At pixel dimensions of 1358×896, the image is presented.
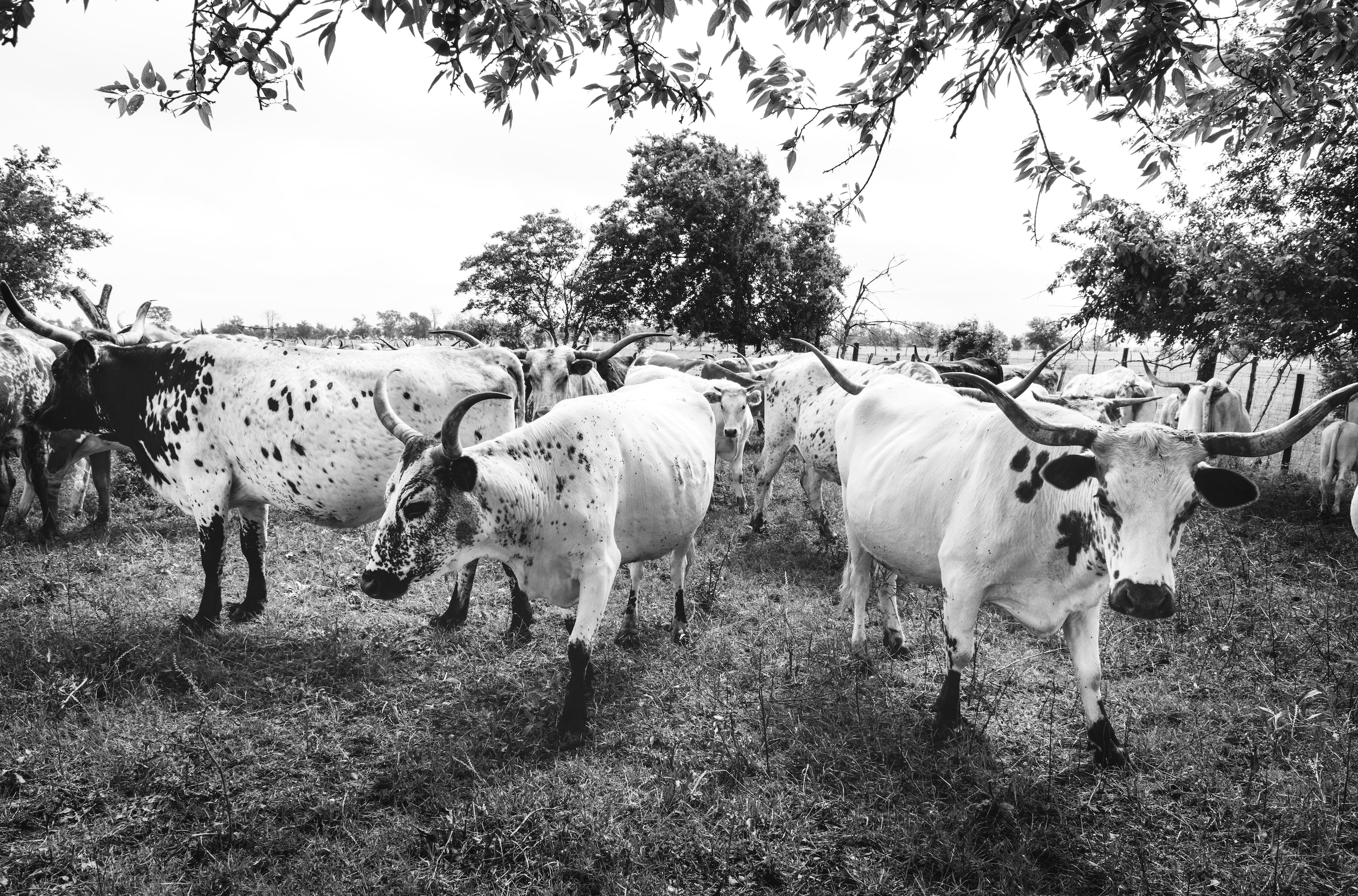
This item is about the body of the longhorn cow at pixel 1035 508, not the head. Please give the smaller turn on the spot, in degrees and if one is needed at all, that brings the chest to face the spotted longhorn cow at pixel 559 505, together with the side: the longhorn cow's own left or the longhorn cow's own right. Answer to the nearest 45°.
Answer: approximately 135° to the longhorn cow's own right

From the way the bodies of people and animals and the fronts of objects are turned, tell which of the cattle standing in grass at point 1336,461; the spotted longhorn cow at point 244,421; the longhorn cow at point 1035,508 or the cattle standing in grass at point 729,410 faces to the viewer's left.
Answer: the spotted longhorn cow

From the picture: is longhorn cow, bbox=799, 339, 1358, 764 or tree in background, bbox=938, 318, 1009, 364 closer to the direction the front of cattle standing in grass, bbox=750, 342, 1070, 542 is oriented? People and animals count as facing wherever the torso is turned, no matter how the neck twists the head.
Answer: the tree in background

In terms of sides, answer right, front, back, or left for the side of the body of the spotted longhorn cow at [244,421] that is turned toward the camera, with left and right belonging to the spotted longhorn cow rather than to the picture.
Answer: left

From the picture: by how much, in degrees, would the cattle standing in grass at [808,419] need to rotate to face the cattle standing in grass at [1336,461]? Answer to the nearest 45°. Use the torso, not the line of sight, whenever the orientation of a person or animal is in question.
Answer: approximately 45° to its right

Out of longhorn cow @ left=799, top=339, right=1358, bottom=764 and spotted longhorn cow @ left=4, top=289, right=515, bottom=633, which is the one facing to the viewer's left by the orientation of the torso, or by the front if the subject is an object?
the spotted longhorn cow

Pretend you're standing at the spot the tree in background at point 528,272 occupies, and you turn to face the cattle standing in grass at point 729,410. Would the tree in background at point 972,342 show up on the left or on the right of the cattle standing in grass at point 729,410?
left

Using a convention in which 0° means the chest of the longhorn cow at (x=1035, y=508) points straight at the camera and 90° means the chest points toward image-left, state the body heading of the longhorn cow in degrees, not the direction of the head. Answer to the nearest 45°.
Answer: approximately 315°

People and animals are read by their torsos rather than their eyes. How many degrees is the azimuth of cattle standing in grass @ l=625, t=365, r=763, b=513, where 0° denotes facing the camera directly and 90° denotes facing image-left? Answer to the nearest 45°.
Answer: approximately 315°
